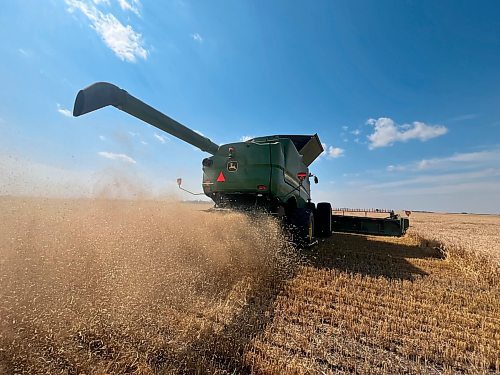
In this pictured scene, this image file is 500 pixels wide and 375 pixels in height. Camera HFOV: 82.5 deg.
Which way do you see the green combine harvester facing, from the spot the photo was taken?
facing away from the viewer and to the right of the viewer
